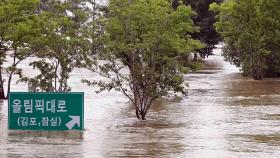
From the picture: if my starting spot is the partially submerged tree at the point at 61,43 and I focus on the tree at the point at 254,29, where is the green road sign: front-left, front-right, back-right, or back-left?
back-right

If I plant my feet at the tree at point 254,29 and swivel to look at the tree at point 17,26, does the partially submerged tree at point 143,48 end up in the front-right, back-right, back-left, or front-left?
front-left

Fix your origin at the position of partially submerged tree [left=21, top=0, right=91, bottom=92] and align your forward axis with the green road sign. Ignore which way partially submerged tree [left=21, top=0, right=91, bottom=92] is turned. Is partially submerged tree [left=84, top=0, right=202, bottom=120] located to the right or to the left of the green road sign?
left

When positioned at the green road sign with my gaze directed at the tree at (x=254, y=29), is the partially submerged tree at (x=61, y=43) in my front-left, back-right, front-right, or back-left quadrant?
front-left

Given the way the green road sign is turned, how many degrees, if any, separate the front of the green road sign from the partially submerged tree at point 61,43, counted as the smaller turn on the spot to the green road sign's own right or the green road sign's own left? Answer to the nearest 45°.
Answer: approximately 180°

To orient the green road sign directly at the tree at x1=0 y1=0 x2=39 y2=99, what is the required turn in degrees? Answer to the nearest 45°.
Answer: approximately 180°

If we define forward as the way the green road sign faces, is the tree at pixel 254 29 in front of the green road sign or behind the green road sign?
behind

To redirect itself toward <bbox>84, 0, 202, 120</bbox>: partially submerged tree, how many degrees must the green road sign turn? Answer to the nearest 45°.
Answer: approximately 135° to its left

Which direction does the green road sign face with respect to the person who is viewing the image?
facing the viewer
